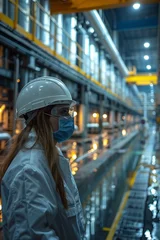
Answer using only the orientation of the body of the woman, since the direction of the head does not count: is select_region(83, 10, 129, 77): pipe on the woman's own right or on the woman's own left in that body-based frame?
on the woman's own left

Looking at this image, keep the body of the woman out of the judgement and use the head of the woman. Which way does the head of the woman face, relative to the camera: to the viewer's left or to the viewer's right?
to the viewer's right

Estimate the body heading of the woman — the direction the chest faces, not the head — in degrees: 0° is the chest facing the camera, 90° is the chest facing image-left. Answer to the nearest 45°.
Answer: approximately 270°

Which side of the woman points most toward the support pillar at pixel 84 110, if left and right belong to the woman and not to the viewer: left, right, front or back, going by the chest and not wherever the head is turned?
left
